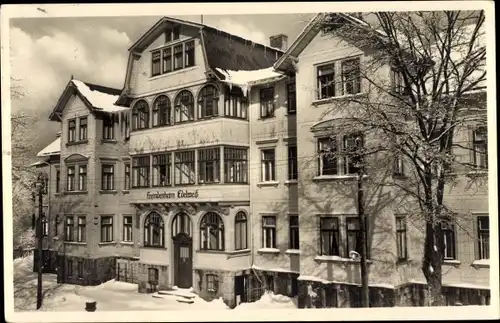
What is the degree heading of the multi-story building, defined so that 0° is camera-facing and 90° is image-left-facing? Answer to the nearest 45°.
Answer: approximately 45°

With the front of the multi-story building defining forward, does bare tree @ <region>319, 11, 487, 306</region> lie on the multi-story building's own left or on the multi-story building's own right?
on the multi-story building's own left
